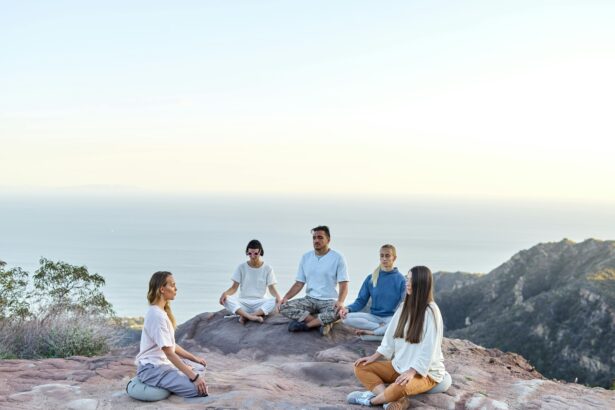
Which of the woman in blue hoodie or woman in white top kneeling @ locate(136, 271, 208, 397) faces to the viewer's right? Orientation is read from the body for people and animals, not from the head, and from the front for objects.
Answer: the woman in white top kneeling

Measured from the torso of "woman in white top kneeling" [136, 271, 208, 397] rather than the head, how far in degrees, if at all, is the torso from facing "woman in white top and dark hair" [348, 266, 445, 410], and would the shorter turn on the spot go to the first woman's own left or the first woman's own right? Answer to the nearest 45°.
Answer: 0° — they already face them

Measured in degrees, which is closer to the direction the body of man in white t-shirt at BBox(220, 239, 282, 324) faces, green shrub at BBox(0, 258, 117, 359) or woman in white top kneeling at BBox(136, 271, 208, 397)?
the woman in white top kneeling

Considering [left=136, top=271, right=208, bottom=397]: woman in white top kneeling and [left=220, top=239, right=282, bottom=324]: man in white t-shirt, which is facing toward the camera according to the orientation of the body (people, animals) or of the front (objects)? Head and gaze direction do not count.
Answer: the man in white t-shirt

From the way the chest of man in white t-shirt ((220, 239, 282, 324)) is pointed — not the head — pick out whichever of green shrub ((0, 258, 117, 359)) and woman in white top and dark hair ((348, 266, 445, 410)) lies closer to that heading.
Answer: the woman in white top and dark hair

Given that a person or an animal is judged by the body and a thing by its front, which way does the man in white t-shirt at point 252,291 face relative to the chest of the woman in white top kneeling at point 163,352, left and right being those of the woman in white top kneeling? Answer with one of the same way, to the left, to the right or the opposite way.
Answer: to the right

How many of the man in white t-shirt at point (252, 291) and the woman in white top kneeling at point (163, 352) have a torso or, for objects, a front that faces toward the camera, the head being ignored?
1

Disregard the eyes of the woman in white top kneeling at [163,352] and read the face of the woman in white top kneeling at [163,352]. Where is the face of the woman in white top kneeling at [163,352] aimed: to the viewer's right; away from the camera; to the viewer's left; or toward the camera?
to the viewer's right

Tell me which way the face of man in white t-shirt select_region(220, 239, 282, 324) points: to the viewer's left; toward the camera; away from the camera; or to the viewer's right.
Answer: toward the camera

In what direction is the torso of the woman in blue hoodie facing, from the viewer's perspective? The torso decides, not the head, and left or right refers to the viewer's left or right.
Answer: facing the viewer and to the left of the viewer

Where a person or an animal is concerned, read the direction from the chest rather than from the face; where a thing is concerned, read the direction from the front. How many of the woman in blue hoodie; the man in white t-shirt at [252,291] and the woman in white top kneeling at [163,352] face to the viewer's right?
1

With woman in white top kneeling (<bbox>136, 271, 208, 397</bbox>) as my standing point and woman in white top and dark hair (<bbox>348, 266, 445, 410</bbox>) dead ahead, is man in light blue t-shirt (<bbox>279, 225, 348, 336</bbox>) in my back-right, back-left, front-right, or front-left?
front-left

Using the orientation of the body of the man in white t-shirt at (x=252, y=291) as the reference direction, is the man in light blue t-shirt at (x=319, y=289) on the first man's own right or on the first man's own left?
on the first man's own left

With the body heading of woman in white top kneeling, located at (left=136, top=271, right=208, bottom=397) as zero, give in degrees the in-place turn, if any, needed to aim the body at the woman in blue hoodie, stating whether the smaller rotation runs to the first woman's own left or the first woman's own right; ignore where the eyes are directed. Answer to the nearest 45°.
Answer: approximately 45° to the first woman's own left

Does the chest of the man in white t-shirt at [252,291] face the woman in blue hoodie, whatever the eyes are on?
no

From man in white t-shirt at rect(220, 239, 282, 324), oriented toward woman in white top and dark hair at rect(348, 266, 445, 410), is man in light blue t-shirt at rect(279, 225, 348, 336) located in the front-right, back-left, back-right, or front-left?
front-left

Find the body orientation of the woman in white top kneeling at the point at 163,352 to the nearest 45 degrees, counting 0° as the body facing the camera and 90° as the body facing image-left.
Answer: approximately 270°

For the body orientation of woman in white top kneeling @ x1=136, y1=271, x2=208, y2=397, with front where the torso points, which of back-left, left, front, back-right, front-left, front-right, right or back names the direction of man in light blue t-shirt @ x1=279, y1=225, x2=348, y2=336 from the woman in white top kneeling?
front-left

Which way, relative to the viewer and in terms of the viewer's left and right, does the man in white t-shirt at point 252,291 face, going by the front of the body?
facing the viewer

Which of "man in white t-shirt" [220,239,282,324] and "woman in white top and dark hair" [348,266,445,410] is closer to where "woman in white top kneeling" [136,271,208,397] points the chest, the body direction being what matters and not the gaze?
the woman in white top and dark hair
